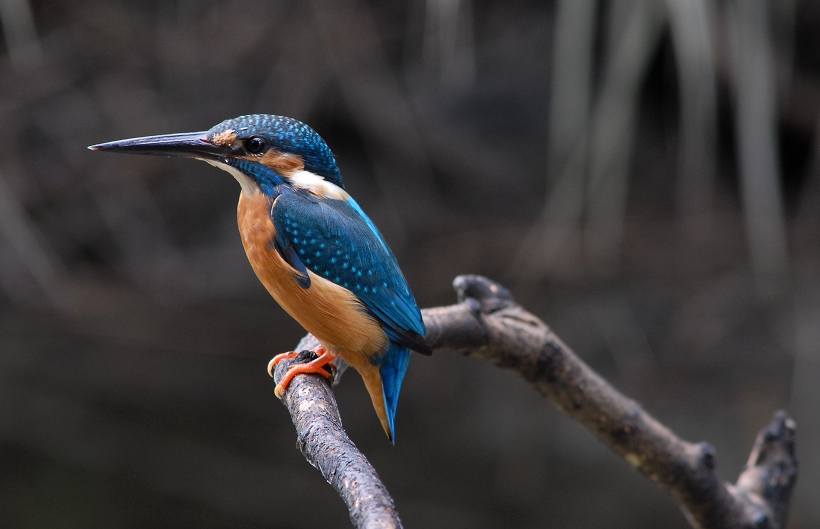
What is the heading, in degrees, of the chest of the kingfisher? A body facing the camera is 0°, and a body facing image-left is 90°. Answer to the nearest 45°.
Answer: approximately 90°
